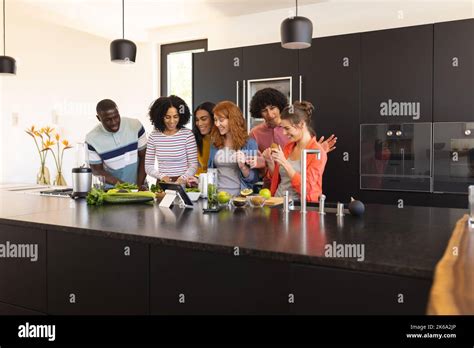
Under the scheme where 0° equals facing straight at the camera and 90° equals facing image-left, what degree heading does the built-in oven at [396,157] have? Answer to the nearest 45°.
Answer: approximately 0°

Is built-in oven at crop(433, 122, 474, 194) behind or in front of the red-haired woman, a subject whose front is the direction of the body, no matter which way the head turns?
behind

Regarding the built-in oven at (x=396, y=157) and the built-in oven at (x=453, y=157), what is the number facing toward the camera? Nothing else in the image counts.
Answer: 2

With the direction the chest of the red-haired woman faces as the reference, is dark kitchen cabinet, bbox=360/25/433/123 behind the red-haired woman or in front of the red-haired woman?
behind

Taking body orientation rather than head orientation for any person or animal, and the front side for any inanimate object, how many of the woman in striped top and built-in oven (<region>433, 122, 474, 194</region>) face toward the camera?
2

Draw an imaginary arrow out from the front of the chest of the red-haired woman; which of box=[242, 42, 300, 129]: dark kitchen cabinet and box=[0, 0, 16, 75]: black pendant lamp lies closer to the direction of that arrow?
the black pendant lamp

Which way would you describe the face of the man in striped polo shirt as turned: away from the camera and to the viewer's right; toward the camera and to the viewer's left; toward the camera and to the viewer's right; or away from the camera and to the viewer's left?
toward the camera and to the viewer's right

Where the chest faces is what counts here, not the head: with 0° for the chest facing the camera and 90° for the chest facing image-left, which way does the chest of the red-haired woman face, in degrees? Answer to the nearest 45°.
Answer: approximately 45°

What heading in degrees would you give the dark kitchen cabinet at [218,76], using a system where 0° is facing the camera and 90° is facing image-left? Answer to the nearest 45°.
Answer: approximately 45°
